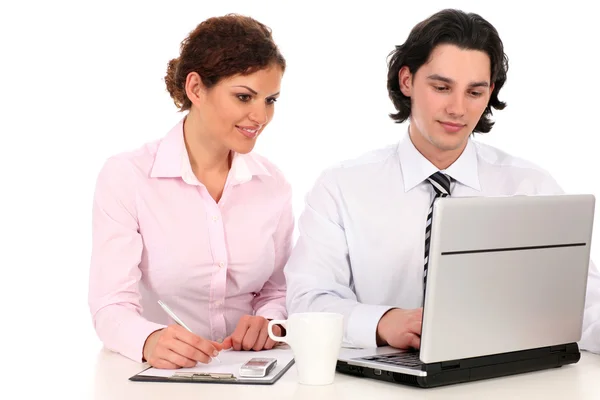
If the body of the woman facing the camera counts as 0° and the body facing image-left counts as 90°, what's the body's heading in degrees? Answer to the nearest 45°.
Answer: approximately 315°

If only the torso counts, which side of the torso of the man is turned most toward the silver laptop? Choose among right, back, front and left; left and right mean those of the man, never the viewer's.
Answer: front

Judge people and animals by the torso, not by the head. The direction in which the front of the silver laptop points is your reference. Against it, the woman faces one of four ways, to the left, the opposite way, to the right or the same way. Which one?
the opposite way

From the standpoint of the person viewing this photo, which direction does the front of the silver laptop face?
facing away from the viewer and to the left of the viewer

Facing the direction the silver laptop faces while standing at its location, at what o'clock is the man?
The man is roughly at 1 o'clock from the silver laptop.

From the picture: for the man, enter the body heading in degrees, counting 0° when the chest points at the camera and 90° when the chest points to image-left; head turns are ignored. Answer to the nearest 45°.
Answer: approximately 0°

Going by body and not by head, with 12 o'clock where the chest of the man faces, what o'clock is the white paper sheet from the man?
The white paper sheet is roughly at 1 o'clock from the man.

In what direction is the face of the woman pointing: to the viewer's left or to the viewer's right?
to the viewer's right

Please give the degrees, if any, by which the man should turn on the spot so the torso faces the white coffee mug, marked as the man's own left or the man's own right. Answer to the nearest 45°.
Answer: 0° — they already face it

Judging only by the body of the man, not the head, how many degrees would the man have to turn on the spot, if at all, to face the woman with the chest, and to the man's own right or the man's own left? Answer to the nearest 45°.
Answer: approximately 90° to the man's own right

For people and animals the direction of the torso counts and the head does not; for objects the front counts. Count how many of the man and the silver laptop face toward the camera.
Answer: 1
